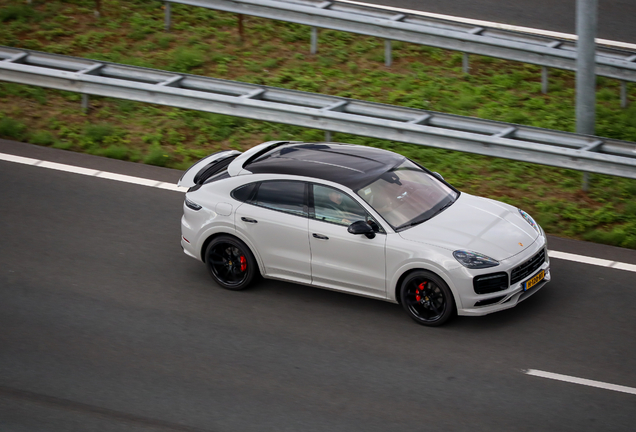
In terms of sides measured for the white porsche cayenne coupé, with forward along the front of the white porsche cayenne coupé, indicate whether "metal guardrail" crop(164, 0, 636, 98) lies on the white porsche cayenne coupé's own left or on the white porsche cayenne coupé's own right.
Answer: on the white porsche cayenne coupé's own left

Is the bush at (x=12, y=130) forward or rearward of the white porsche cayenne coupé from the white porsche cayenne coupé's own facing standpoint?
rearward

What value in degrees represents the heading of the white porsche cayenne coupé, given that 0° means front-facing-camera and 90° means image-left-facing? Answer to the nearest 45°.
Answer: approximately 315°

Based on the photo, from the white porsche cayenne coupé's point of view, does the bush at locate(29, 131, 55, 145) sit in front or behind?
behind

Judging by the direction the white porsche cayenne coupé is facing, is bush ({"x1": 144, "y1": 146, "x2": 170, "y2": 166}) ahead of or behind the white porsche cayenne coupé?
behind

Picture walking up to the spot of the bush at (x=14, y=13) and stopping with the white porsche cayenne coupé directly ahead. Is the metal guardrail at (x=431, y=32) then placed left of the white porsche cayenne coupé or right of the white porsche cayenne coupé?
left

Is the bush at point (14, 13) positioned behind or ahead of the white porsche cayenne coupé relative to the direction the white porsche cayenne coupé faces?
behind

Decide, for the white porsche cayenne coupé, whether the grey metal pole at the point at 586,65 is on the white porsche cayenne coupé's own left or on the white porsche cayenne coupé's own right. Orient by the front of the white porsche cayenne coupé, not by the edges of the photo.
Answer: on the white porsche cayenne coupé's own left

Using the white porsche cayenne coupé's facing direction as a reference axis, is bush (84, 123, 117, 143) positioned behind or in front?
behind
